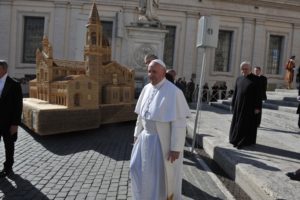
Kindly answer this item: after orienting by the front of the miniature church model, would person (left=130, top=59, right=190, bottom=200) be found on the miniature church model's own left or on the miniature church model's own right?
on the miniature church model's own left

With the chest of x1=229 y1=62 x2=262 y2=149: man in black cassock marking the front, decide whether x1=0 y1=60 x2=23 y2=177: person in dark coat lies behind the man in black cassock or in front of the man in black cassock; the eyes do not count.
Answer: in front

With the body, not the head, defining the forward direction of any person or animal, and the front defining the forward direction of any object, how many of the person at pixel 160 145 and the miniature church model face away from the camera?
0

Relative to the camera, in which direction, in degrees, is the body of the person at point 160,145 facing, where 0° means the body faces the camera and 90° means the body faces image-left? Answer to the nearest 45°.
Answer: approximately 45°

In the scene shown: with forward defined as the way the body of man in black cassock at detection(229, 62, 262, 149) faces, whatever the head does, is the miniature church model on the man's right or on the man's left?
on the man's right

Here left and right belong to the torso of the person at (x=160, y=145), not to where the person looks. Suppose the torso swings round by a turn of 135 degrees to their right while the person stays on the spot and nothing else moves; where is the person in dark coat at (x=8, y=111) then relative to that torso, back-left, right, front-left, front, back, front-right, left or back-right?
front-left
